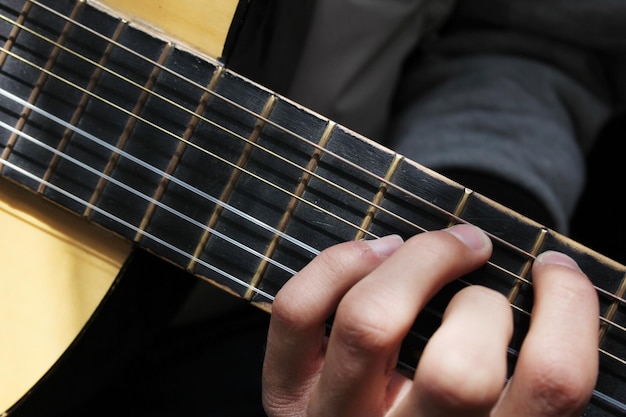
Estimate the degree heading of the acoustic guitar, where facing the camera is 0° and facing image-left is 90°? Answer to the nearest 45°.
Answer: approximately 0°
